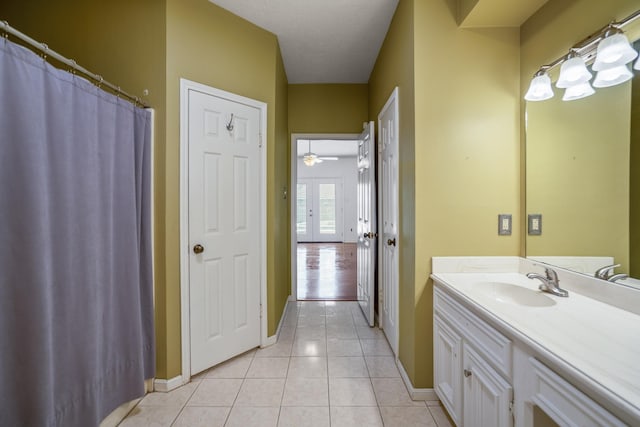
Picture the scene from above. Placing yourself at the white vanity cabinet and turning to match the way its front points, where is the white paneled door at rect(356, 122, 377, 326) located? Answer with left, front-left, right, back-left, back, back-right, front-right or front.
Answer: right

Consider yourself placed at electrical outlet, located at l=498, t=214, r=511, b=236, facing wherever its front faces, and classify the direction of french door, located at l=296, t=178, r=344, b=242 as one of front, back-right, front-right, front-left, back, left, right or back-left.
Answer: back-right

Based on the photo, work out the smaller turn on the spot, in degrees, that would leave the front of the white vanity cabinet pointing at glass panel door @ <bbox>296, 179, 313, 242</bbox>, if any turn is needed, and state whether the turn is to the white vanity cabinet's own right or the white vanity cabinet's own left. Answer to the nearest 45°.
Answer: approximately 90° to the white vanity cabinet's own right

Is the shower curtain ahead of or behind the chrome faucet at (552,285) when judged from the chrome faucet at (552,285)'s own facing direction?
ahead

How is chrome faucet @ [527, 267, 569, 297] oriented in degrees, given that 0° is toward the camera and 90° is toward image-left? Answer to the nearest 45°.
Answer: approximately 90°

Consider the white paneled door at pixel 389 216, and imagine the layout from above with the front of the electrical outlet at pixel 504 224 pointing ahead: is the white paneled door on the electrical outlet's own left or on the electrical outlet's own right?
on the electrical outlet's own right
